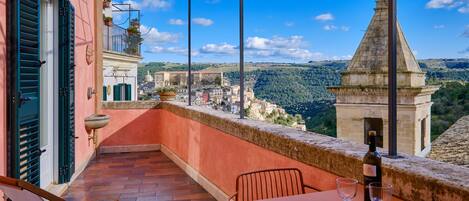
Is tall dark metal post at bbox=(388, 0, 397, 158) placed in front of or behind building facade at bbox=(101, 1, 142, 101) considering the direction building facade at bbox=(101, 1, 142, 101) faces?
in front

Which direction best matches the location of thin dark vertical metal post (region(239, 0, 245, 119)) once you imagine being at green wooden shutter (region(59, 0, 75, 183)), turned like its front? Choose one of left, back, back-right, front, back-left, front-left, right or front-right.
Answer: front-right

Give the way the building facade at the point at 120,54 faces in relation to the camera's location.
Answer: facing the viewer

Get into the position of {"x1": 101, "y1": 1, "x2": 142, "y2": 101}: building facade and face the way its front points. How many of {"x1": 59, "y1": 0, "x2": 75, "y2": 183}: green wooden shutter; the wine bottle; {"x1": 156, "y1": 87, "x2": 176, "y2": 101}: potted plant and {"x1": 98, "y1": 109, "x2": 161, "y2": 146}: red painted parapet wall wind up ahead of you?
4

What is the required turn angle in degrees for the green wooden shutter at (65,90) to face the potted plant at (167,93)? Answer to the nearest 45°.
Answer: approximately 45° to its left

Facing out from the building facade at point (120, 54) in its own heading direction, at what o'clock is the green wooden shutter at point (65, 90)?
The green wooden shutter is roughly at 12 o'clock from the building facade.

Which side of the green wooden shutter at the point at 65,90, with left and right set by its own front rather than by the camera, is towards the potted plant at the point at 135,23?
left

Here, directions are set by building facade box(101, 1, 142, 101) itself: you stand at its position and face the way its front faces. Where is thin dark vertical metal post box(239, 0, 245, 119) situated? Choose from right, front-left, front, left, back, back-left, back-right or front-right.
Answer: front

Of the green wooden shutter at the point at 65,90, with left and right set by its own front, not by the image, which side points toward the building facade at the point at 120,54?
left

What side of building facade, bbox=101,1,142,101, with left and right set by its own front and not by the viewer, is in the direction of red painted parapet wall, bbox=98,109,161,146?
front

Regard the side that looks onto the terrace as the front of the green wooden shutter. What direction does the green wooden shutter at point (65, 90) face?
to the viewer's right

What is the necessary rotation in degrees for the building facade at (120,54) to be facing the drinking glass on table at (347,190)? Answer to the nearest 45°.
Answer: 0° — it already faces it

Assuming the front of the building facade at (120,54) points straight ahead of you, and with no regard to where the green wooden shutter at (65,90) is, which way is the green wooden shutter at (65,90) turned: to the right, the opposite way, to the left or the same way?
to the left

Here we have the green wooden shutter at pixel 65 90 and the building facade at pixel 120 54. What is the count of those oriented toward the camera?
1

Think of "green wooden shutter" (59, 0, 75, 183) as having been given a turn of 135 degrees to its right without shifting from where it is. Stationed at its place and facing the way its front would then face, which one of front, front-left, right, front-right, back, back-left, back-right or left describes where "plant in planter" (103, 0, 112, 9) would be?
back-right

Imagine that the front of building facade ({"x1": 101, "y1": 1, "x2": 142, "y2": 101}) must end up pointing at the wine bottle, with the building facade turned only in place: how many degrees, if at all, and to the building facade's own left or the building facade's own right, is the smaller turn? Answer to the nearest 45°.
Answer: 0° — it already faces it

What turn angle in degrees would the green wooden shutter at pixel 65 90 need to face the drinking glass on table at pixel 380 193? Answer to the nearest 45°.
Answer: approximately 90° to its right

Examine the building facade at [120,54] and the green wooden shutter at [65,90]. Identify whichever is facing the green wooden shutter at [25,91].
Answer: the building facade
